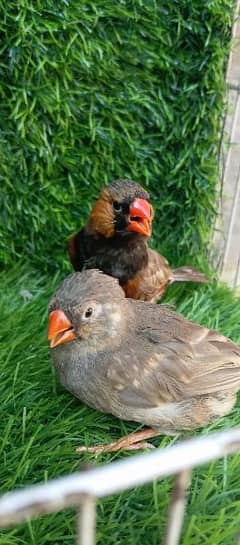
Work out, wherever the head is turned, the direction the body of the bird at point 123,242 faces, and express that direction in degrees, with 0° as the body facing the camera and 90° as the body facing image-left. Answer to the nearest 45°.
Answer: approximately 45°
